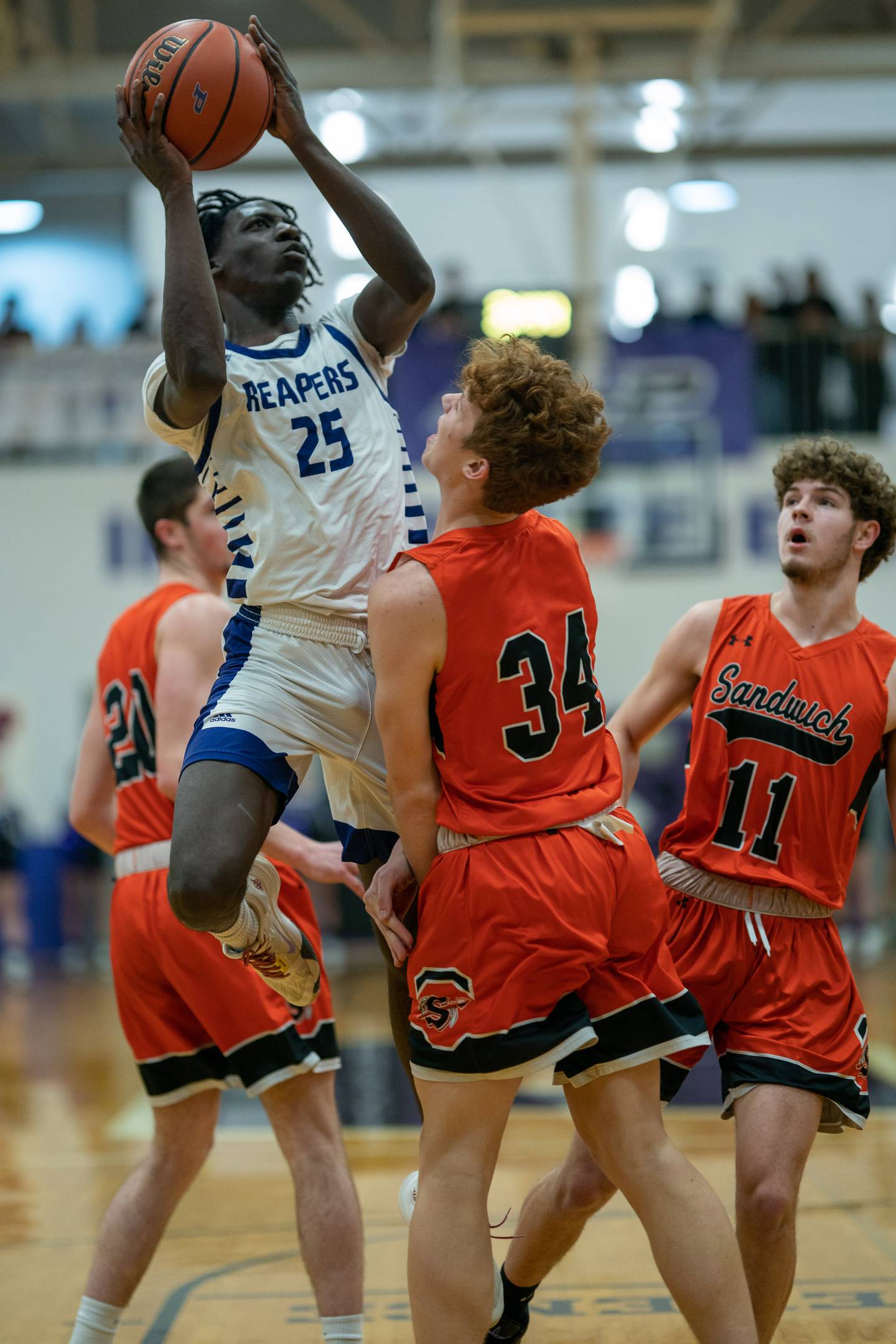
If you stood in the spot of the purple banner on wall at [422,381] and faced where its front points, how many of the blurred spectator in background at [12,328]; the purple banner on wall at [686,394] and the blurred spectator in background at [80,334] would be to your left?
1

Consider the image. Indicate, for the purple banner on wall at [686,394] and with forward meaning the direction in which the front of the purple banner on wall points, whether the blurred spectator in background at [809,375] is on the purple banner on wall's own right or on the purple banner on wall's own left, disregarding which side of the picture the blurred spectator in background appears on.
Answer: on the purple banner on wall's own left

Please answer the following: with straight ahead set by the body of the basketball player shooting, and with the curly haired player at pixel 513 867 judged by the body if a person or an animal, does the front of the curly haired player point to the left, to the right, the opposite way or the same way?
the opposite way

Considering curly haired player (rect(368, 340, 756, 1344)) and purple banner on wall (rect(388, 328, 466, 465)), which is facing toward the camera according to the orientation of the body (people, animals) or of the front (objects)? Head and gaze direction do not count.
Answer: the purple banner on wall

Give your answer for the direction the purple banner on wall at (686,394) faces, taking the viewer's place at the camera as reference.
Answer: facing the viewer

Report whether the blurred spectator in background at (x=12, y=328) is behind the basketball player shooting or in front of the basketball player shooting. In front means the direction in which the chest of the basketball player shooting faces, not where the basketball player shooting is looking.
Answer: behind

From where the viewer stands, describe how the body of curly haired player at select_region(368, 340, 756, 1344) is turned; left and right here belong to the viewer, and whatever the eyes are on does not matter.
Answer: facing away from the viewer and to the left of the viewer

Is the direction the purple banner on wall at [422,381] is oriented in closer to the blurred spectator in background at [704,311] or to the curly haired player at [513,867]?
the curly haired player

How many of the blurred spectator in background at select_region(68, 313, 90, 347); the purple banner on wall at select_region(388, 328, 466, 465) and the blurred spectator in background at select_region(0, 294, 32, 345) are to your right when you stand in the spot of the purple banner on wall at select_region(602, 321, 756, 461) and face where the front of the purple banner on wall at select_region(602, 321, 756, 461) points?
3

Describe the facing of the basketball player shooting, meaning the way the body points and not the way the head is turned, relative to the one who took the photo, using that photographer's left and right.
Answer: facing the viewer and to the right of the viewer

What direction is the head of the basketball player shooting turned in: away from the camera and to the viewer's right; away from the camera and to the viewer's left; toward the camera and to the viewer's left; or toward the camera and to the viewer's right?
toward the camera and to the viewer's right

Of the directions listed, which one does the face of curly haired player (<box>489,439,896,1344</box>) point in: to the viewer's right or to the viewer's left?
to the viewer's left
